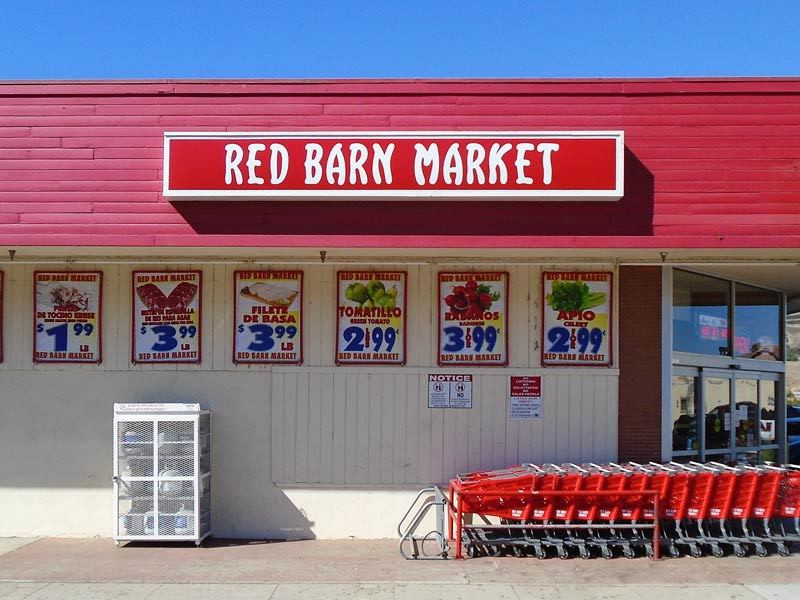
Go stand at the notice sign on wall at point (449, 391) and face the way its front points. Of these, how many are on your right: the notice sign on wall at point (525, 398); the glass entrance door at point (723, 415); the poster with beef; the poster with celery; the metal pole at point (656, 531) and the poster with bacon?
2

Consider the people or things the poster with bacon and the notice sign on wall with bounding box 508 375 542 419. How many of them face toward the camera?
2

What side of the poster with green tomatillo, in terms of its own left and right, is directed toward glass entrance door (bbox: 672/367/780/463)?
left

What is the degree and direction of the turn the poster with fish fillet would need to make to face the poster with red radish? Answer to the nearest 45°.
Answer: approximately 90° to its left

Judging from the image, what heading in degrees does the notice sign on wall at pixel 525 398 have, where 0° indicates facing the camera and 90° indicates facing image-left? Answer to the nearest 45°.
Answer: approximately 0°

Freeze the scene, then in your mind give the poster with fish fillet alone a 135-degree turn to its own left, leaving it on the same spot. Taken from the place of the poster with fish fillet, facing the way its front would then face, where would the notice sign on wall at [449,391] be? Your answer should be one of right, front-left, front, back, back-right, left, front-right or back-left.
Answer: front-right

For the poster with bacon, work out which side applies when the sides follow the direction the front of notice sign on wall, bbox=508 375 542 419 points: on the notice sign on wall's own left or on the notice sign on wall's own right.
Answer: on the notice sign on wall's own right

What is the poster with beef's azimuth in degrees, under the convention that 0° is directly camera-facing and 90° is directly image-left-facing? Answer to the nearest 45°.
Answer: approximately 0°

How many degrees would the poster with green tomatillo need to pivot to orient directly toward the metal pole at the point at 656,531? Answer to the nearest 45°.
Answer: approximately 45° to its left

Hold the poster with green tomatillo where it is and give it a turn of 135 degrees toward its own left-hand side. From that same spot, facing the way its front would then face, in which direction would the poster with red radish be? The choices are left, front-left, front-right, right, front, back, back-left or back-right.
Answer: front-right

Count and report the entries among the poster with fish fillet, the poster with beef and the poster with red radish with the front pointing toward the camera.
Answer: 3
